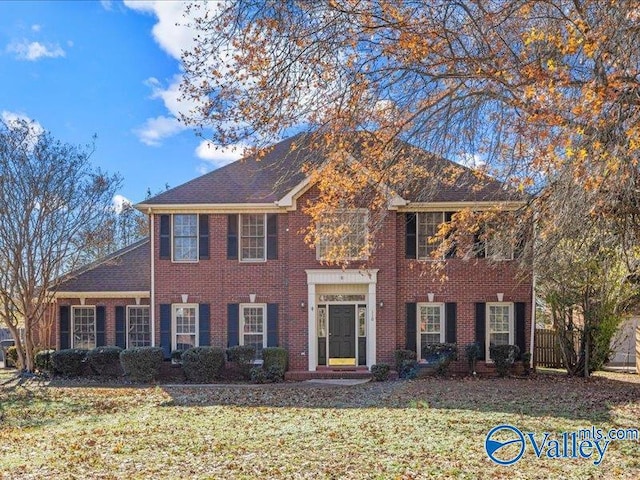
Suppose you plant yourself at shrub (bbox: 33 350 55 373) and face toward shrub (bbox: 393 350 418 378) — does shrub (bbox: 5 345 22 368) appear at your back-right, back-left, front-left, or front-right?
back-left

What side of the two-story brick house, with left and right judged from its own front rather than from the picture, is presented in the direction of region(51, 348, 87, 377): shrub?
right

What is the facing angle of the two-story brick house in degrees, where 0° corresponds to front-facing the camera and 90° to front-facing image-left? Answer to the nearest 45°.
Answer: approximately 0°

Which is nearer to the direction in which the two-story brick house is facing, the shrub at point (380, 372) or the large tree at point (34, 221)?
the shrub

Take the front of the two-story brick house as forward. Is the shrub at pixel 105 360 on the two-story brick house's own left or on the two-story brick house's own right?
on the two-story brick house's own right
